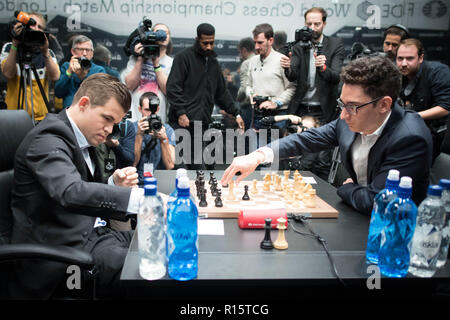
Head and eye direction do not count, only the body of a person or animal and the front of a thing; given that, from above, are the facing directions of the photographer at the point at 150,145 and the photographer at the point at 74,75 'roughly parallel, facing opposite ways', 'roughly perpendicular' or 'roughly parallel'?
roughly parallel

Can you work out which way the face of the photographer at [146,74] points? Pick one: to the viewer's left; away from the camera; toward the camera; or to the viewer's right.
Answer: toward the camera

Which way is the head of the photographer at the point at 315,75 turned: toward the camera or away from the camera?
toward the camera

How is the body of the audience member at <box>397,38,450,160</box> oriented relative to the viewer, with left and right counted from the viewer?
facing the viewer and to the left of the viewer

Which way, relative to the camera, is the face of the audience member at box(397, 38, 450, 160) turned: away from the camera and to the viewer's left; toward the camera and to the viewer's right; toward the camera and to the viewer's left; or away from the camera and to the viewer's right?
toward the camera and to the viewer's left

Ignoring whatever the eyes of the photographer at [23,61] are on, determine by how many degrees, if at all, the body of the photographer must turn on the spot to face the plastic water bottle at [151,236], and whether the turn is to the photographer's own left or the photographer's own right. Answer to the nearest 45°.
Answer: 0° — they already face it

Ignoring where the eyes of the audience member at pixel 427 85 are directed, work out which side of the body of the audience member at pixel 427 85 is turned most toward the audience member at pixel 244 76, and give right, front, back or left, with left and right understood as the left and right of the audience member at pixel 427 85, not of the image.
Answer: right

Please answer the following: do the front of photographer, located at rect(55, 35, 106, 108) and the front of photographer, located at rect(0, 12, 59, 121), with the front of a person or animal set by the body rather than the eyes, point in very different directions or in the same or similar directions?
same or similar directions

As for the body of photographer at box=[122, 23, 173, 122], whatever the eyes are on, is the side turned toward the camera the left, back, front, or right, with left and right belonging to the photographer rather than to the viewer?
front

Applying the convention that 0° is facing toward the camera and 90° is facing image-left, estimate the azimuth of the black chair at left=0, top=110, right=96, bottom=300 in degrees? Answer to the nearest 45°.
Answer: approximately 270°

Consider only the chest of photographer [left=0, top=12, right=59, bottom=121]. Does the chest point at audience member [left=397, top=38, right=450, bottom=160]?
no
